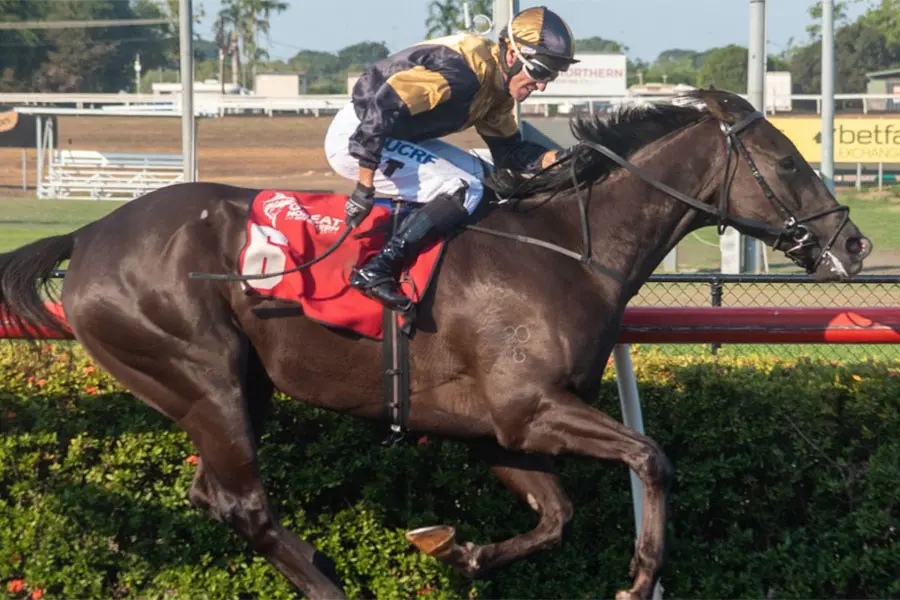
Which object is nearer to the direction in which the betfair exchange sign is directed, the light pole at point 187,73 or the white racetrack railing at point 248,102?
the light pole

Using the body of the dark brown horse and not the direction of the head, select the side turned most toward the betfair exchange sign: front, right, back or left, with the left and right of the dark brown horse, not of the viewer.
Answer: left

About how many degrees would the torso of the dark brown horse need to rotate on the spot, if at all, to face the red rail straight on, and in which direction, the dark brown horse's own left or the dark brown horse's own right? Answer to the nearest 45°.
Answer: approximately 45° to the dark brown horse's own left

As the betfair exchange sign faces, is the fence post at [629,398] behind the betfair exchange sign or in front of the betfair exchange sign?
in front

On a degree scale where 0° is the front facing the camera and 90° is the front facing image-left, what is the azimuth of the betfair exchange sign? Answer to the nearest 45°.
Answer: approximately 0°

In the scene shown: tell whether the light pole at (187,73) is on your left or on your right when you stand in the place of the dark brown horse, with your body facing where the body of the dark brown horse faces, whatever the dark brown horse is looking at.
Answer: on your left

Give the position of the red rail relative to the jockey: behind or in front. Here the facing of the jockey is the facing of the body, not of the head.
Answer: in front

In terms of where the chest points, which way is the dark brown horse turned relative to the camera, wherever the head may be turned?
to the viewer's right

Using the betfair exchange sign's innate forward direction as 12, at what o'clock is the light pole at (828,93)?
The light pole is roughly at 12 o'clock from the betfair exchange sign.

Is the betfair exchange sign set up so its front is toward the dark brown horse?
yes

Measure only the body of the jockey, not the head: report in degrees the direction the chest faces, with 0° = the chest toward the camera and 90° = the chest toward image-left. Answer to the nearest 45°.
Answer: approximately 270°

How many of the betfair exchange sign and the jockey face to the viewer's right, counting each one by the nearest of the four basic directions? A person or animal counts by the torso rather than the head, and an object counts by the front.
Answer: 1

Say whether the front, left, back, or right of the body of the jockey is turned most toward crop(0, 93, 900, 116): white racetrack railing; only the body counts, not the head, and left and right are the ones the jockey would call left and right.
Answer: left

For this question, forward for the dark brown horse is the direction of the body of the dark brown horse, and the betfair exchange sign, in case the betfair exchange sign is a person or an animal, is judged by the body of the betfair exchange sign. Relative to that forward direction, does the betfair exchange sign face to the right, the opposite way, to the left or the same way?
to the right

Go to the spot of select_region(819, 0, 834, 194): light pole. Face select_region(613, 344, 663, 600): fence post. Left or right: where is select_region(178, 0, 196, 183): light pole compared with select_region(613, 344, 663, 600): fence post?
right
